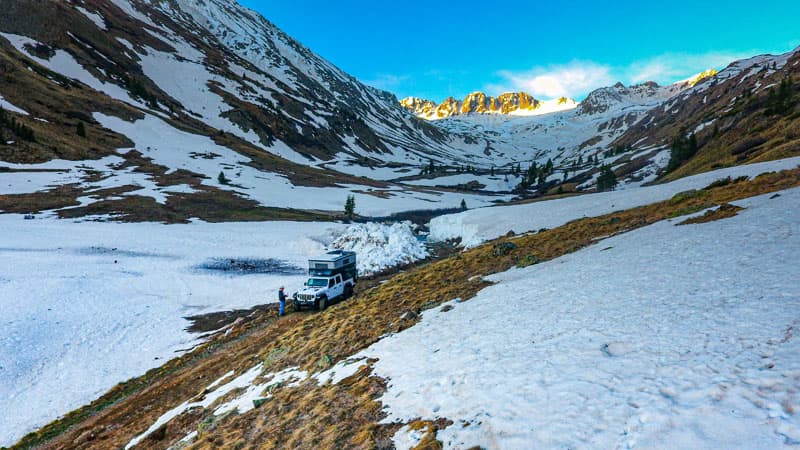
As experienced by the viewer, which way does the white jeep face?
facing the viewer and to the left of the viewer
